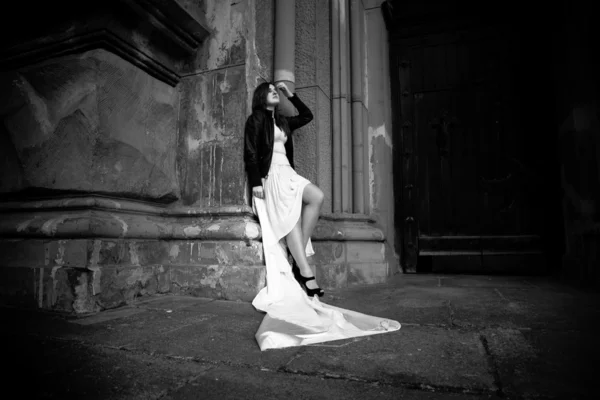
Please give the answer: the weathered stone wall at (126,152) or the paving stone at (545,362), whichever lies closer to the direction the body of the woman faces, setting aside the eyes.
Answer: the paving stone

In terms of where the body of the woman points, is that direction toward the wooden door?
no

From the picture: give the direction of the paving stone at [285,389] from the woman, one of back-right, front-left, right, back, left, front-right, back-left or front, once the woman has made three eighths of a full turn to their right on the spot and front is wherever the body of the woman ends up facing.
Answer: left

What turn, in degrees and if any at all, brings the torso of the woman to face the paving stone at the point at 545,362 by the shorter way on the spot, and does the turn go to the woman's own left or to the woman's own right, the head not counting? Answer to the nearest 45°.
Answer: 0° — they already face it

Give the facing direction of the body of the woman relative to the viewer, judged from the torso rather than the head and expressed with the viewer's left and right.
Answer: facing the viewer and to the right of the viewer

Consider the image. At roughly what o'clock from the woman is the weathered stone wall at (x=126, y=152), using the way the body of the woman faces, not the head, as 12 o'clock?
The weathered stone wall is roughly at 4 o'clock from the woman.

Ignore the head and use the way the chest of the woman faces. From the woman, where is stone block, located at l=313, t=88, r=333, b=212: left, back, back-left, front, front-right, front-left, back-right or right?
left
